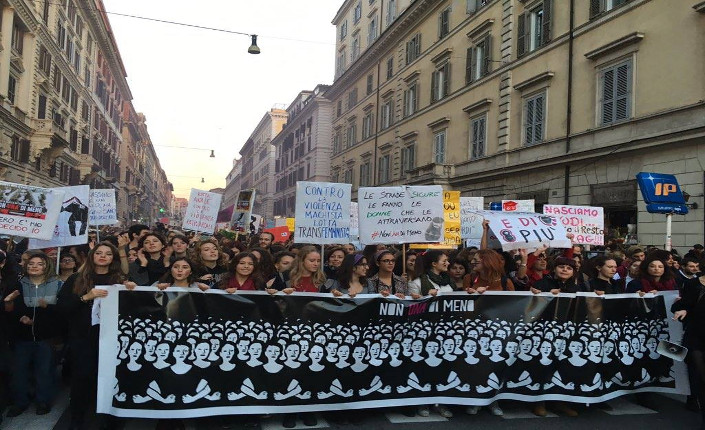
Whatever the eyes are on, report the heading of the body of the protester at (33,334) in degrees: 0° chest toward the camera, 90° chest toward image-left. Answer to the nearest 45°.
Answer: approximately 0°

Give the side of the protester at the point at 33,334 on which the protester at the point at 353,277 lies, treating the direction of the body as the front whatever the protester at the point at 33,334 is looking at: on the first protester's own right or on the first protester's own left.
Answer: on the first protester's own left

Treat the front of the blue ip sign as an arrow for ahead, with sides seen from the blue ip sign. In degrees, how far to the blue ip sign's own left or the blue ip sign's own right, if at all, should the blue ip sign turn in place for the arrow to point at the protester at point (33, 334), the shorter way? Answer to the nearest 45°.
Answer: approximately 45° to the blue ip sign's own right

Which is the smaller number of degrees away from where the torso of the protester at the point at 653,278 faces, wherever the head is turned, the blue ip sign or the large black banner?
the large black banner

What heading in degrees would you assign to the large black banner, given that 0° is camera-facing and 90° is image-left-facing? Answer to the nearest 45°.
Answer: approximately 0°

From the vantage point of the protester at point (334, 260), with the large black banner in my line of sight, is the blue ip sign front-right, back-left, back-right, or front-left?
back-left

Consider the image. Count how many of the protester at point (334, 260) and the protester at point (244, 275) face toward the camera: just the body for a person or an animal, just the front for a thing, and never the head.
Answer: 2

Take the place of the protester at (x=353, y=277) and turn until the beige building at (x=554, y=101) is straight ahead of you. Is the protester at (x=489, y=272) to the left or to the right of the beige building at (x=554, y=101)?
right

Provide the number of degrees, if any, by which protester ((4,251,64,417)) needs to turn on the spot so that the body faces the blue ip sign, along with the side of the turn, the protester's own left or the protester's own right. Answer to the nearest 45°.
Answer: approximately 90° to the protester's own left
